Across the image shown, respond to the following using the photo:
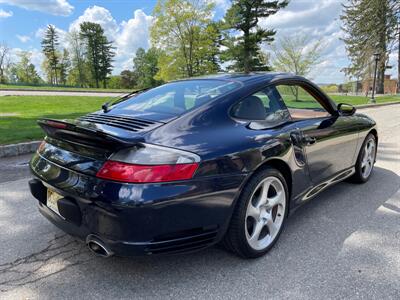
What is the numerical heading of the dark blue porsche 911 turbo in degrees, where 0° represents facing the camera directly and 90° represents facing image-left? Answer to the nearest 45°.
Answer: approximately 225°

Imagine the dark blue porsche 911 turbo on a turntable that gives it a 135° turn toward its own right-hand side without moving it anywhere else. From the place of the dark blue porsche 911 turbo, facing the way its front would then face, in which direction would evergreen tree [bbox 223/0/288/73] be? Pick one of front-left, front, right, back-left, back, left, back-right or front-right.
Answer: back

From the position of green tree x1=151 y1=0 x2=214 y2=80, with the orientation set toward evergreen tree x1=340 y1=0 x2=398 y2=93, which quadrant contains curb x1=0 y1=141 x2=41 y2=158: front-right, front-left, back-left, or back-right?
back-right

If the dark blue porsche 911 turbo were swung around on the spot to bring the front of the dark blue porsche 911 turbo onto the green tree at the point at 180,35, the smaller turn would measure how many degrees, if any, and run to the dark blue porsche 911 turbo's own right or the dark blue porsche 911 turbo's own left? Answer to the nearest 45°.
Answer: approximately 45° to the dark blue porsche 911 turbo's own left

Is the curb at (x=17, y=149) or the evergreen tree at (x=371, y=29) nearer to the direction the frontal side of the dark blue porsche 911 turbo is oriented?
the evergreen tree

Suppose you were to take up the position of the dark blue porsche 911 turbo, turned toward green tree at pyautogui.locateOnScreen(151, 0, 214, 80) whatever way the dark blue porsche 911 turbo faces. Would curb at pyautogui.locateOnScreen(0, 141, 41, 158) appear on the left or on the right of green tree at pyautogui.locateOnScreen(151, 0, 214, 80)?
left

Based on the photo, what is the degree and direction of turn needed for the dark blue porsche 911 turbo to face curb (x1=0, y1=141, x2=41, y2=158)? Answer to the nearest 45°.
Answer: approximately 90° to its left

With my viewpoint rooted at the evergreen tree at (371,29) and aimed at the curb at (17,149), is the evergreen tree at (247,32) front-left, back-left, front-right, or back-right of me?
front-right

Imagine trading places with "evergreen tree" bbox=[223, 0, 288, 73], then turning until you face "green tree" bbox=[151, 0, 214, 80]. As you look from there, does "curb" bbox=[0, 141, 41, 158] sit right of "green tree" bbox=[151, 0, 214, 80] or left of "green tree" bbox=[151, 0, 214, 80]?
left

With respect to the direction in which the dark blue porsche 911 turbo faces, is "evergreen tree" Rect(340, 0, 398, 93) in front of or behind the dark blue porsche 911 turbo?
in front
